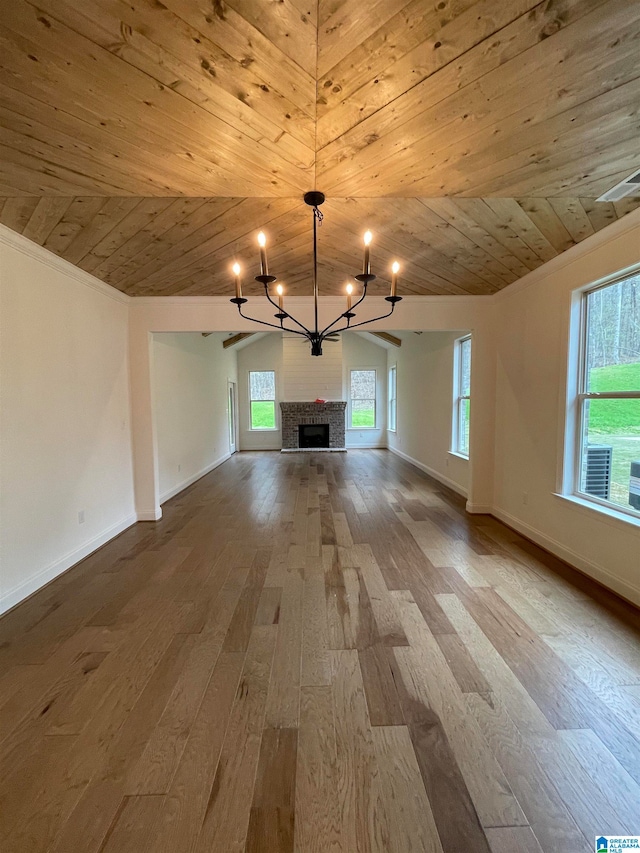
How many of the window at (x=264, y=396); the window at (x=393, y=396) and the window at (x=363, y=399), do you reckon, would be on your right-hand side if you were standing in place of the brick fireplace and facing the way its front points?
1

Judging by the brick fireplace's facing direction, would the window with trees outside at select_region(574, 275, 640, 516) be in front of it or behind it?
in front

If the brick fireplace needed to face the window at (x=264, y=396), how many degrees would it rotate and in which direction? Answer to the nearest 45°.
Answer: approximately 90° to its right

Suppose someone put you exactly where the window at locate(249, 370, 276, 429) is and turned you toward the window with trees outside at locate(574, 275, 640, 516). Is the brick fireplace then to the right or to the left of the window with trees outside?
left

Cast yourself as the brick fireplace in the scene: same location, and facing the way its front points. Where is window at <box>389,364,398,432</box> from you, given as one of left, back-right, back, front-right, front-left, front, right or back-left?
left

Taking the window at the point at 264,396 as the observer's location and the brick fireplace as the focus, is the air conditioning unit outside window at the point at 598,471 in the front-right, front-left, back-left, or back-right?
front-right

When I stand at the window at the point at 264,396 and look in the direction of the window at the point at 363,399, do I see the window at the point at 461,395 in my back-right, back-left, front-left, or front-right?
front-right

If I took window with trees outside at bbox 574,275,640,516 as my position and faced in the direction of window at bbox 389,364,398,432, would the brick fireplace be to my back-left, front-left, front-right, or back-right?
front-left

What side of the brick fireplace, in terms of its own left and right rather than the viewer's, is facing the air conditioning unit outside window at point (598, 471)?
front

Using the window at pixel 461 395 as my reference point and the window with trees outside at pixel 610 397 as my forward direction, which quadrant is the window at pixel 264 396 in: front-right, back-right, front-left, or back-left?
back-right

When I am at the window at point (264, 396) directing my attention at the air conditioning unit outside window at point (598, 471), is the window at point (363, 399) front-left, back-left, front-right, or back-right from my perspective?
front-left

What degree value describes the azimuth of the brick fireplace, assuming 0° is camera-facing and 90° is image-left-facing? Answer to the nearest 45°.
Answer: approximately 0°

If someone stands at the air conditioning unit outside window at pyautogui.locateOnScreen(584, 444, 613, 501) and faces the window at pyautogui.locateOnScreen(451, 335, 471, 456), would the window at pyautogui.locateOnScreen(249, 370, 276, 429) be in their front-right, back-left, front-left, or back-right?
front-left

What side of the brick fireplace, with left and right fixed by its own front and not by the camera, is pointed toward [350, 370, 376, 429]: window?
left

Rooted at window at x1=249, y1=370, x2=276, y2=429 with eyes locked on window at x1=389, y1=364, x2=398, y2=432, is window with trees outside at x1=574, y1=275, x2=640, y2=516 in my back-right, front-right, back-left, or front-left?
front-right

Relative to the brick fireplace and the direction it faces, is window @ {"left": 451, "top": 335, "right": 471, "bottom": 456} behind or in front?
in front
